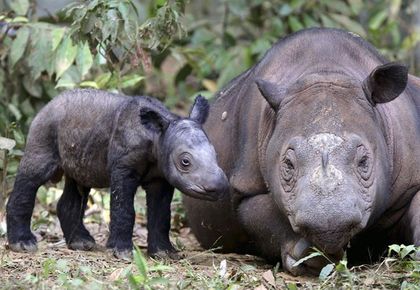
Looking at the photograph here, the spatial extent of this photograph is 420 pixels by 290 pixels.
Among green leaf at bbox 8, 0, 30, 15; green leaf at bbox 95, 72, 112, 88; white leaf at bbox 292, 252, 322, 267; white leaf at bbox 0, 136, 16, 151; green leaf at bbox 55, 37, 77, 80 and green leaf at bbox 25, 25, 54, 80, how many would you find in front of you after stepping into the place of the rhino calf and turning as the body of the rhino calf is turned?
1

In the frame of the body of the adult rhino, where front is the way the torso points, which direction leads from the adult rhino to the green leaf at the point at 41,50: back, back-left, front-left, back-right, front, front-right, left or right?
back-right

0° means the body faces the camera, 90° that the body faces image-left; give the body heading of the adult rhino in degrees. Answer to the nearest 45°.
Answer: approximately 0°

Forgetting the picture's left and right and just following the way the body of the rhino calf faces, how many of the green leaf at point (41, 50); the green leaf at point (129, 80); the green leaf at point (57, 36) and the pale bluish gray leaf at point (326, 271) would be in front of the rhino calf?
1

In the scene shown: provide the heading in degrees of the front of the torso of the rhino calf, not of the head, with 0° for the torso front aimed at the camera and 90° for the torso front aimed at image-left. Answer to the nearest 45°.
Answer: approximately 315°

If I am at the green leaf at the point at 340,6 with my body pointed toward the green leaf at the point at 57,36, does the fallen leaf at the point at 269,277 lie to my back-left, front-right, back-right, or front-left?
front-left

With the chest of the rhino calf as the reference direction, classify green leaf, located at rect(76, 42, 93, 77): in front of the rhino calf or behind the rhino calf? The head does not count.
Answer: behind

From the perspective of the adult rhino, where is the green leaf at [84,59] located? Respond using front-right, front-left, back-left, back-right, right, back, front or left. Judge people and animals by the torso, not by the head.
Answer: back-right

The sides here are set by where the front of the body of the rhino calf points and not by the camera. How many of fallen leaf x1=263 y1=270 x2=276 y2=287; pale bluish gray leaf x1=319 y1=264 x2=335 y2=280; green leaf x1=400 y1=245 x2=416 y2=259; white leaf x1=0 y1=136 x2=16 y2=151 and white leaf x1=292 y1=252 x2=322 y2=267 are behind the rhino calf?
1

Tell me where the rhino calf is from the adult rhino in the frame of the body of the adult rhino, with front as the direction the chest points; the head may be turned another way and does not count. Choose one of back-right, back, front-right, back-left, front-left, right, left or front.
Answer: right

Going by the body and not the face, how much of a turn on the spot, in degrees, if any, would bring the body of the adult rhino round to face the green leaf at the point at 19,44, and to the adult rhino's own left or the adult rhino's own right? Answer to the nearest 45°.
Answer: approximately 135° to the adult rhino's own right

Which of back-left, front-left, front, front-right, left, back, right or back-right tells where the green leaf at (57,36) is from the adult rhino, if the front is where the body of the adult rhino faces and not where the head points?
back-right

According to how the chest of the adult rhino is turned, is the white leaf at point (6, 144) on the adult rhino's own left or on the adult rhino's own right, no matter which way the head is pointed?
on the adult rhino's own right

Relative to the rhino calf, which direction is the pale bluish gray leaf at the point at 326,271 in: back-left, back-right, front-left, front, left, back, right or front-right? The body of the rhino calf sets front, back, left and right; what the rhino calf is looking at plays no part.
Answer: front

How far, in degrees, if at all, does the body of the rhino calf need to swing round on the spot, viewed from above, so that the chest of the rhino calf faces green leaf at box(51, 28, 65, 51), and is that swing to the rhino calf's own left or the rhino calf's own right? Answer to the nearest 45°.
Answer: approximately 135° to the rhino calf's own left
